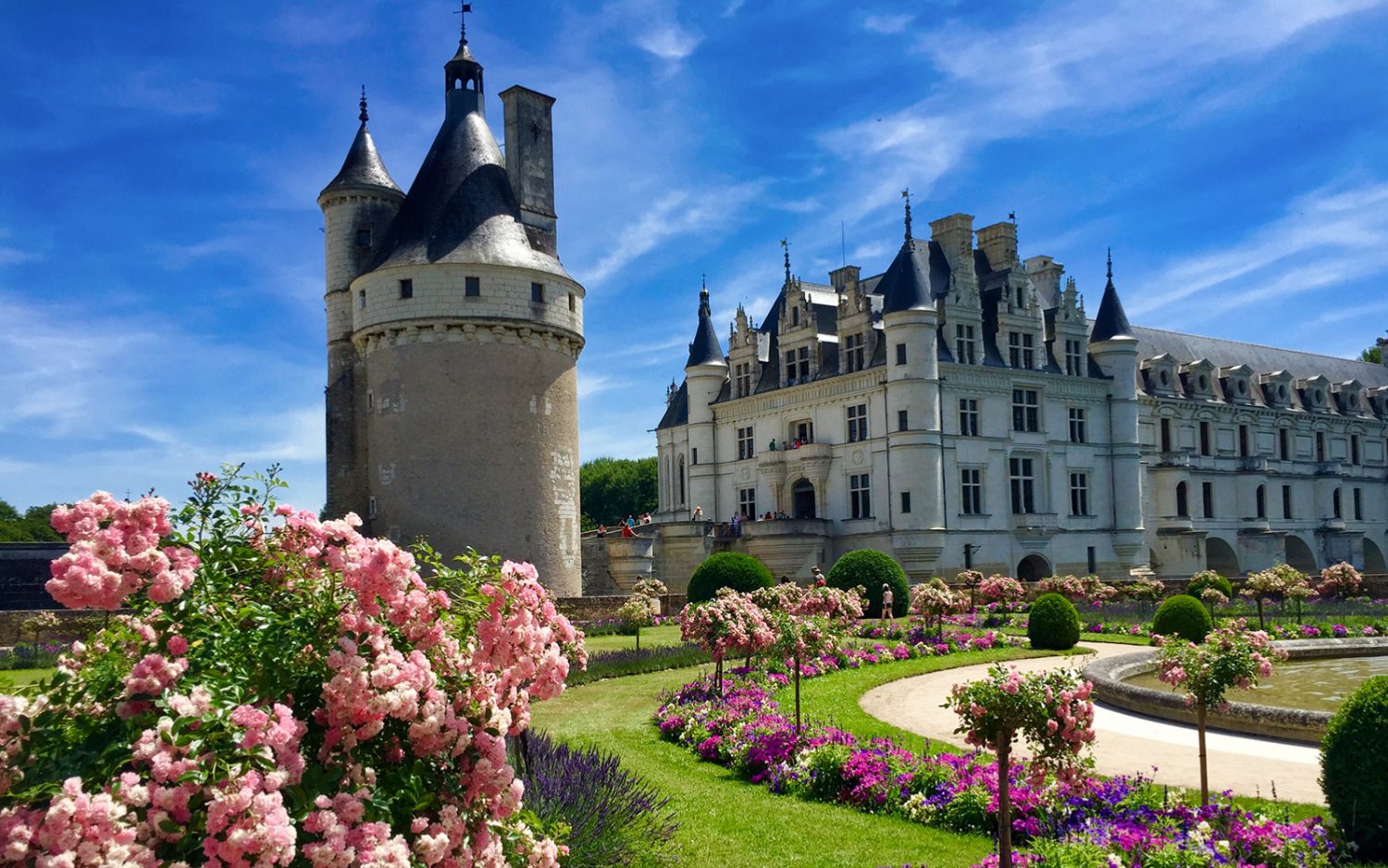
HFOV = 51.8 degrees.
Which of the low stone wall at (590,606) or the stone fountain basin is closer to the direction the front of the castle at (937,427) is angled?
the low stone wall

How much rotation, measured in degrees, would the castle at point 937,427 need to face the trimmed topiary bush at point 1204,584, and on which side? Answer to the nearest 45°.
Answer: approximately 90° to its left

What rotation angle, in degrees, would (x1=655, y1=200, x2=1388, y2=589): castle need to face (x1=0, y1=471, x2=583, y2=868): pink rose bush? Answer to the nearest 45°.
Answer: approximately 45° to its left

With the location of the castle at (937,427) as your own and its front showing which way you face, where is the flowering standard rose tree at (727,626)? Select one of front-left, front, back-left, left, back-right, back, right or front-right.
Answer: front-left

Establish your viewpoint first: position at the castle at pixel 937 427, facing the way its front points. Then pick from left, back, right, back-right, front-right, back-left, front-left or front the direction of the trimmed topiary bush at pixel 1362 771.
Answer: front-left

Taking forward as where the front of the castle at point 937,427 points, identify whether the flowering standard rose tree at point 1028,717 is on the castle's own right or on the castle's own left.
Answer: on the castle's own left

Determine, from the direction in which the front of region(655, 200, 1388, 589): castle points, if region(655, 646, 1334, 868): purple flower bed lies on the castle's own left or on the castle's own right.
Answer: on the castle's own left

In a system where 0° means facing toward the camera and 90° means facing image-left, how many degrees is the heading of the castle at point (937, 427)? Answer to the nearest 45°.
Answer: approximately 45°
